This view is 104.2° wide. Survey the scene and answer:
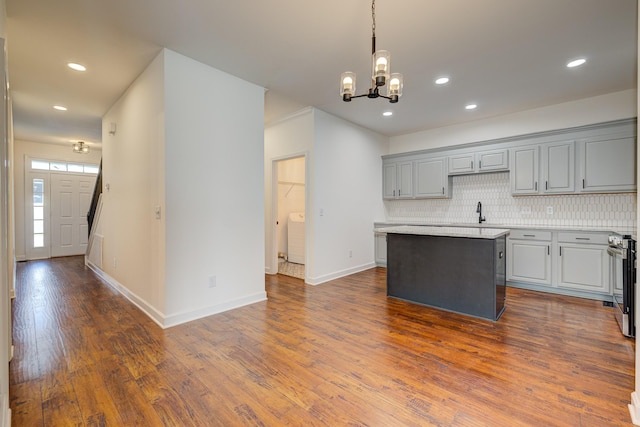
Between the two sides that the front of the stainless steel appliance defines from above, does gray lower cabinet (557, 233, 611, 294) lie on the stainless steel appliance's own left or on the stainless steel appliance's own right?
on the stainless steel appliance's own right

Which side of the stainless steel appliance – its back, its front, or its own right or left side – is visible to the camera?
left

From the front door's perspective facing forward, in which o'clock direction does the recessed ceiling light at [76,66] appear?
The recessed ceiling light is roughly at 12 o'clock from the front door.

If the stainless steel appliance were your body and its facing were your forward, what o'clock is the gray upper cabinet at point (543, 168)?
The gray upper cabinet is roughly at 2 o'clock from the stainless steel appliance.

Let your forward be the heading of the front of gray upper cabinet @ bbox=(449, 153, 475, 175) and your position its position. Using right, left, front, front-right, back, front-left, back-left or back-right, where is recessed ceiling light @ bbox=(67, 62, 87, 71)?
front-right

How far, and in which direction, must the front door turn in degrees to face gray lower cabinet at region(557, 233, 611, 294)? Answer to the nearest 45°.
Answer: approximately 45° to its left

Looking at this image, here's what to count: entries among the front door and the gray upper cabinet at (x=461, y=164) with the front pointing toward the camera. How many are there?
2

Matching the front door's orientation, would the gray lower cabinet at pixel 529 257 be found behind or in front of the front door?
in front

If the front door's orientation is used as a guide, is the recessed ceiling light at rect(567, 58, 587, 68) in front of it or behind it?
in front

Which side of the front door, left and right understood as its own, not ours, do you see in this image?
front
